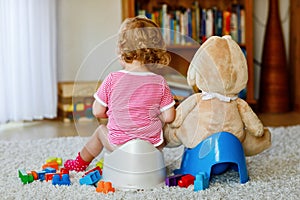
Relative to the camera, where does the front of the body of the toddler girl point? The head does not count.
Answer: away from the camera

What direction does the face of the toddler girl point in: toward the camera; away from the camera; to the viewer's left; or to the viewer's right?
away from the camera

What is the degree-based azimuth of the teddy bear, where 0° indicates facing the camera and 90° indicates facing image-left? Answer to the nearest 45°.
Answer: approximately 180°

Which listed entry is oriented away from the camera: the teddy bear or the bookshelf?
the teddy bear

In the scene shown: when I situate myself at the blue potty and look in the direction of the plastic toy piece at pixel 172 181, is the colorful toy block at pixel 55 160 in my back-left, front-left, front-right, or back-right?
front-right

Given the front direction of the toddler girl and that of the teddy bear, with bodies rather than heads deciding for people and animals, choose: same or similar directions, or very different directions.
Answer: same or similar directions

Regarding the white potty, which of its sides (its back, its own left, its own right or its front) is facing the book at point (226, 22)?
front

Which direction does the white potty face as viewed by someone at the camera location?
facing away from the viewer

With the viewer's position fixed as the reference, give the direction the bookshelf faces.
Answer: facing the viewer
